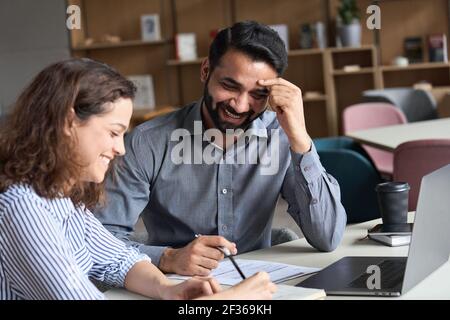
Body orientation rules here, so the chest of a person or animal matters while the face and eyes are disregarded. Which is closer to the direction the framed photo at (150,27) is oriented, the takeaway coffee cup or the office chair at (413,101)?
the takeaway coffee cup

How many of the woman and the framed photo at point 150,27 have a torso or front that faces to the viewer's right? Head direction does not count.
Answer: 1

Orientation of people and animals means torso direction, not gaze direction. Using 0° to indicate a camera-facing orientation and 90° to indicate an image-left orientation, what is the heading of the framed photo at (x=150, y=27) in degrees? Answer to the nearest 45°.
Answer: approximately 0°

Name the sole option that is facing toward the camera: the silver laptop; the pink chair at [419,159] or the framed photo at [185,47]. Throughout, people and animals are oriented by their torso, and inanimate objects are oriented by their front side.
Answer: the framed photo

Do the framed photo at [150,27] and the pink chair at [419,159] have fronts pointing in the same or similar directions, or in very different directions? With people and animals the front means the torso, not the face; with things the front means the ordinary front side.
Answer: very different directions

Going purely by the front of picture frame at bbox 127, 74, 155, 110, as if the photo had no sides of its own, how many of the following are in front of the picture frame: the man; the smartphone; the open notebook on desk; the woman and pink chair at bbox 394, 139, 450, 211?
5

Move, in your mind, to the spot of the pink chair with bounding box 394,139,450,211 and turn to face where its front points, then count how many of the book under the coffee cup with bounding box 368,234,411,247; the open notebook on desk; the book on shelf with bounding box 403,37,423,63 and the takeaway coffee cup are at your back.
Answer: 3

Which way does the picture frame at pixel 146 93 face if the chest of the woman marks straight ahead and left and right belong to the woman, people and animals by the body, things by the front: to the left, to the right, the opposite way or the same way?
to the right

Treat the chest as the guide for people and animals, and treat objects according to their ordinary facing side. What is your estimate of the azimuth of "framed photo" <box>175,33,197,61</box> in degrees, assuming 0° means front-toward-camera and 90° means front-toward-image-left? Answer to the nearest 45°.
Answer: approximately 0°

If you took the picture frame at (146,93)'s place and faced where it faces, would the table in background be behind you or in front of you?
in front

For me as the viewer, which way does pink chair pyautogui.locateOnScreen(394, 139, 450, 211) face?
facing away from the viewer

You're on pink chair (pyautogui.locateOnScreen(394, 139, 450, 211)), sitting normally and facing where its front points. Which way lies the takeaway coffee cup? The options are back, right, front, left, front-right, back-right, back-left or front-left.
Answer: back

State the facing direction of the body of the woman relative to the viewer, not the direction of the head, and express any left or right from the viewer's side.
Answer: facing to the right of the viewer

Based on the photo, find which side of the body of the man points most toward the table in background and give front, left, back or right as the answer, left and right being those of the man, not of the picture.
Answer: back
